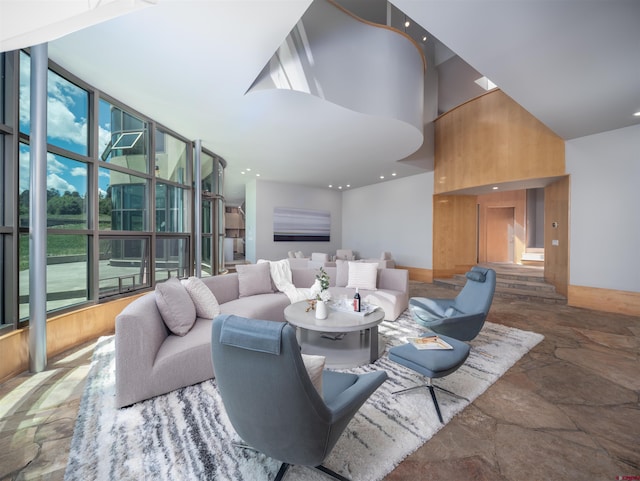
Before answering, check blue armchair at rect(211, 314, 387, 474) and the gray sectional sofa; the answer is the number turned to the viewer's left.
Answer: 0

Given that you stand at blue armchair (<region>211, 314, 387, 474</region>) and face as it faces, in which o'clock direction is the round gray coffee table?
The round gray coffee table is roughly at 11 o'clock from the blue armchair.

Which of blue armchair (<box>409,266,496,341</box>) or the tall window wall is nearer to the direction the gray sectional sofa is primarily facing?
the blue armchair

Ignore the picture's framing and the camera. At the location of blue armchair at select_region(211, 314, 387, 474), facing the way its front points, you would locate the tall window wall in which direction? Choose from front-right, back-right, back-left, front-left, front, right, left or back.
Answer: left

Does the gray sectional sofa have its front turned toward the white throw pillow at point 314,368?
yes

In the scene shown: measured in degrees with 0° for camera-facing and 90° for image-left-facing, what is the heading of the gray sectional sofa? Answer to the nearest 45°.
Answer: approximately 315°

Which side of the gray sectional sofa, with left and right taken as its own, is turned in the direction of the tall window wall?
back

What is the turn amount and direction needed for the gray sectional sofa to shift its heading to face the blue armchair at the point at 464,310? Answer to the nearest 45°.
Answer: approximately 45° to its left

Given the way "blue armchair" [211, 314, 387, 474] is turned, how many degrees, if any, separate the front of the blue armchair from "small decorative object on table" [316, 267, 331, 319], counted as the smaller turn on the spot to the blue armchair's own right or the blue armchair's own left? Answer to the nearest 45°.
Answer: approximately 45° to the blue armchair's own left

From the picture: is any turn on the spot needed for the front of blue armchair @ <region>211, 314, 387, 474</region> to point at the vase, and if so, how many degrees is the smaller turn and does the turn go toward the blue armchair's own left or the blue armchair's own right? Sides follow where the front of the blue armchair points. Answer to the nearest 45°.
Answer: approximately 45° to the blue armchair's own left

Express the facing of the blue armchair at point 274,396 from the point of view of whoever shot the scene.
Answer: facing away from the viewer and to the right of the viewer

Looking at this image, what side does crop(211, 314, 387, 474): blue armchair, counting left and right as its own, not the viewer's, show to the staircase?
front

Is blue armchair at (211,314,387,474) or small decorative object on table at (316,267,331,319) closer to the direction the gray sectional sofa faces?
the blue armchair
